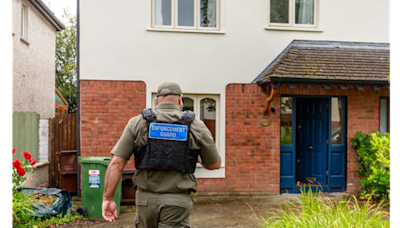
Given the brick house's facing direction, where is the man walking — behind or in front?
in front

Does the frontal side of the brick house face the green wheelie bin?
no

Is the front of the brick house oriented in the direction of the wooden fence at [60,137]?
no

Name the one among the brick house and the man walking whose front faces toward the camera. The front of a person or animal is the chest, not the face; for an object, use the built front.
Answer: the brick house

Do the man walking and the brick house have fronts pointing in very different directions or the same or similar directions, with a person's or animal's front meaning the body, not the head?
very different directions

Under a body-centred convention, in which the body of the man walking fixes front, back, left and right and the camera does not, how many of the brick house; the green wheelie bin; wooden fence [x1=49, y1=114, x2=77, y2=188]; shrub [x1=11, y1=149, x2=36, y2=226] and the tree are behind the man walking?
0

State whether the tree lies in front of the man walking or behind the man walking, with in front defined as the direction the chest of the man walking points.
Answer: in front

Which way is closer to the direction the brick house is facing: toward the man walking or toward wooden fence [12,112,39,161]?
the man walking

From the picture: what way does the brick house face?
toward the camera

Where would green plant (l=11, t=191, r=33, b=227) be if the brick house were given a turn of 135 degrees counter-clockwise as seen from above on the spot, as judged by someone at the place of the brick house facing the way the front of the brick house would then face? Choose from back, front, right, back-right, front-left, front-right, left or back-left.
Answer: back

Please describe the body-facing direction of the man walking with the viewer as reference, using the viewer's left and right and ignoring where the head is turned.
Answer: facing away from the viewer

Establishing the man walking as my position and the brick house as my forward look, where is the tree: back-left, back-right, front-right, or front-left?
front-left

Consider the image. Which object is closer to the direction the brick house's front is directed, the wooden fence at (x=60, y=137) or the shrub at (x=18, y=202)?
the shrub

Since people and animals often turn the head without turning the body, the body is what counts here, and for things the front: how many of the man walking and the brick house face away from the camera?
1

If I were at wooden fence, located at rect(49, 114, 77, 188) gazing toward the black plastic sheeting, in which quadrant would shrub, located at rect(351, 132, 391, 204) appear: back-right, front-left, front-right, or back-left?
front-left

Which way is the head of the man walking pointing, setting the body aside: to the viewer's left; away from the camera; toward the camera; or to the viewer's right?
away from the camera

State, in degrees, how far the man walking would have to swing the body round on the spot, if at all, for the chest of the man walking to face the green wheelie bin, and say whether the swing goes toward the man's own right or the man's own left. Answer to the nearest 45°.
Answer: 0° — they already face it

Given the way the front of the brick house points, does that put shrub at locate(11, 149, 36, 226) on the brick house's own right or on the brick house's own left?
on the brick house's own right

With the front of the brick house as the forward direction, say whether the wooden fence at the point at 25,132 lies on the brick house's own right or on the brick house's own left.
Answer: on the brick house's own right

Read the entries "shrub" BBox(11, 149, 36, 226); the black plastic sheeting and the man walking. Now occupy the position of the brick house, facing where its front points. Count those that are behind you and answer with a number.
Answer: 0
